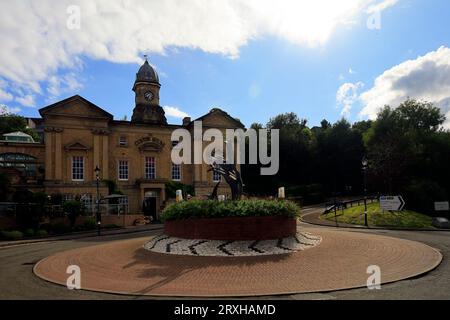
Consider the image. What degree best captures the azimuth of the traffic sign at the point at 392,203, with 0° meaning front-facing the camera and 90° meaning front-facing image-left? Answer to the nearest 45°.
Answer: approximately 0°

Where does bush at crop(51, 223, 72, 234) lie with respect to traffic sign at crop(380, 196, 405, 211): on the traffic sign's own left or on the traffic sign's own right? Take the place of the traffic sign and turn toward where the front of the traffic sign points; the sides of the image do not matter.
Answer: on the traffic sign's own right
